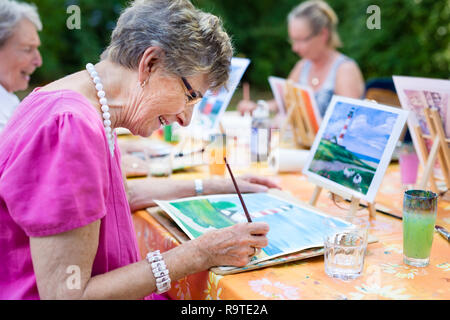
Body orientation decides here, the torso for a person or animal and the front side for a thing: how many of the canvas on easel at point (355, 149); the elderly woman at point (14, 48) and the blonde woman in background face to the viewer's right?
1

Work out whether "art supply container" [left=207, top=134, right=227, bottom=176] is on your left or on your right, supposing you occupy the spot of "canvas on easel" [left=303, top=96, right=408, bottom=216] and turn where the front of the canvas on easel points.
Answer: on your right

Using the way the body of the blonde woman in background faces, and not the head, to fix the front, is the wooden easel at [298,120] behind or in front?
in front

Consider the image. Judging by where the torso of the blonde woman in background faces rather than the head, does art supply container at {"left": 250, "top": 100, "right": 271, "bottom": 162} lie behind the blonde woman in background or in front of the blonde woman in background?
in front

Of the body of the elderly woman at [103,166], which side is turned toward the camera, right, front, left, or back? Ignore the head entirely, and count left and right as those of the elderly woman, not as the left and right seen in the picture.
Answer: right

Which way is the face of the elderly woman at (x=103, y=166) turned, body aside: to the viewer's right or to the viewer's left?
to the viewer's right

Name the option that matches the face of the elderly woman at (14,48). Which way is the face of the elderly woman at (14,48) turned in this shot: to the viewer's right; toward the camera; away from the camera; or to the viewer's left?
to the viewer's right

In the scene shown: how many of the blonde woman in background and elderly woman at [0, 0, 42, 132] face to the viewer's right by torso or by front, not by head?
1
